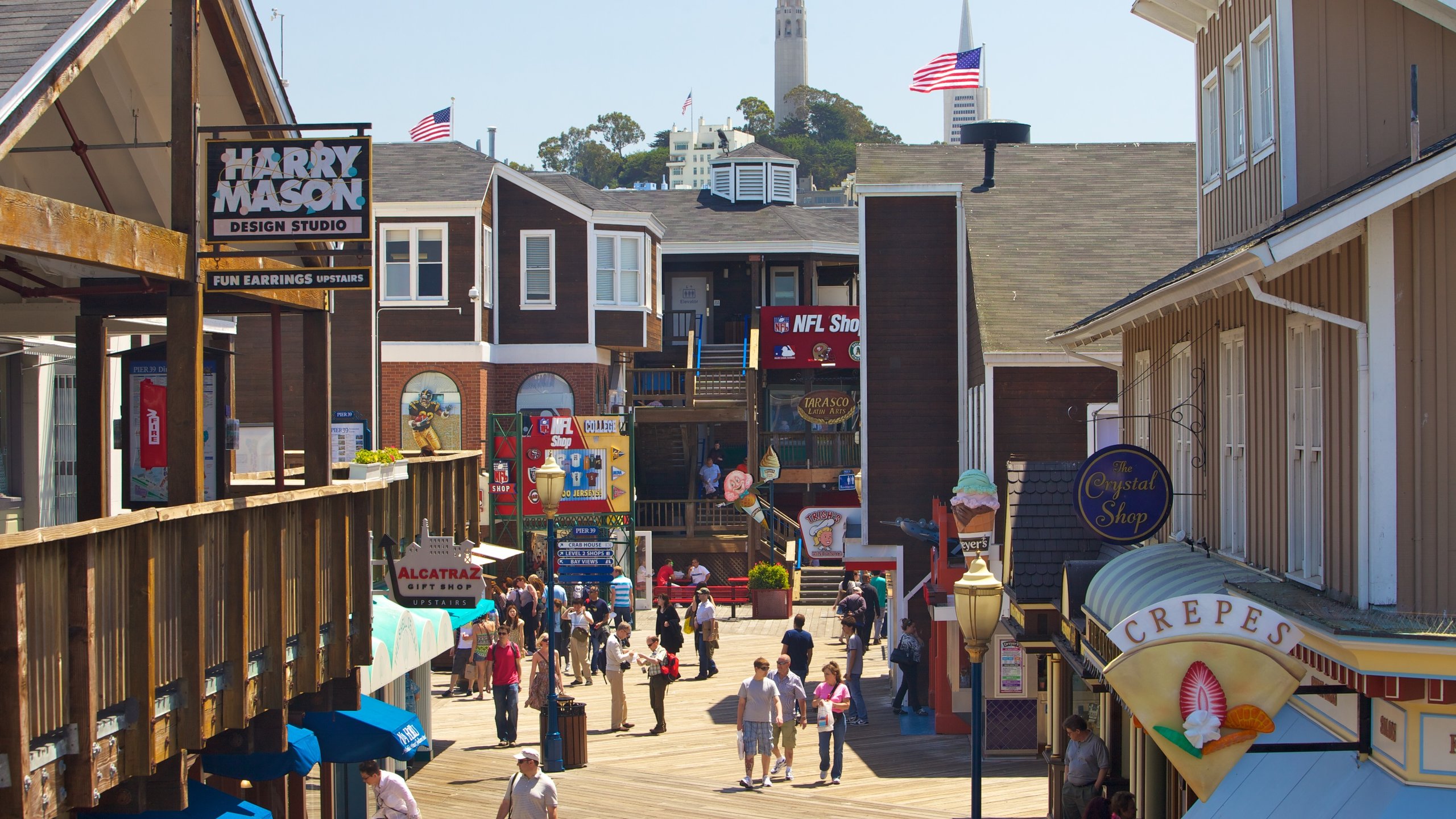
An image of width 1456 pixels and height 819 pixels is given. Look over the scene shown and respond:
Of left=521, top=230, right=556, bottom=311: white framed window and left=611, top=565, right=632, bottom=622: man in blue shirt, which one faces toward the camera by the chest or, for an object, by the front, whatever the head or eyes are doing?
the white framed window

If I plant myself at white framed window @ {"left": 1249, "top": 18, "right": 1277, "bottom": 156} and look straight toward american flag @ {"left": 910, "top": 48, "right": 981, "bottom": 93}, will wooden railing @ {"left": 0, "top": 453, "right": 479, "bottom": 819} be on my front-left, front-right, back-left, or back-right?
back-left

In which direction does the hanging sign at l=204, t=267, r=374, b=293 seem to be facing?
toward the camera

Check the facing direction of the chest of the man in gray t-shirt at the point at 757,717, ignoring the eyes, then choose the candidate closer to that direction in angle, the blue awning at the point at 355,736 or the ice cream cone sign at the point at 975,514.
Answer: the blue awning

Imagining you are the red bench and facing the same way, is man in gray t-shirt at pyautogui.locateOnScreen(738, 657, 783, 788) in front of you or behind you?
in front

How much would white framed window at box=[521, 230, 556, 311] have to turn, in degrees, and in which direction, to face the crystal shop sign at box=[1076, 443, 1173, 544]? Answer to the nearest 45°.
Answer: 0° — it already faces it

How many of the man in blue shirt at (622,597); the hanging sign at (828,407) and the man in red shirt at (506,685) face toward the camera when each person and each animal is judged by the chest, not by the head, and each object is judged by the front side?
2

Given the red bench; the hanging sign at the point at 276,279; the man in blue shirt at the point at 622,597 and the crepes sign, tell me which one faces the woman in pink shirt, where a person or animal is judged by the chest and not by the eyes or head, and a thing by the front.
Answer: the red bench

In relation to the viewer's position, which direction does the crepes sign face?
facing the viewer

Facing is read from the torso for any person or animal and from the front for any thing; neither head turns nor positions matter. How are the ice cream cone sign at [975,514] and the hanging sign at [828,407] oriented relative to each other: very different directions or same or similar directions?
same or similar directions

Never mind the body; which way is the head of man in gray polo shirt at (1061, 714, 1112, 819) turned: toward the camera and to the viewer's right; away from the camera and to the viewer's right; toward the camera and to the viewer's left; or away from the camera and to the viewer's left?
toward the camera and to the viewer's left

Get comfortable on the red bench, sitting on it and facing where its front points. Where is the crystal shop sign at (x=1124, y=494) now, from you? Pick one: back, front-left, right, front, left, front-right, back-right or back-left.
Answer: front

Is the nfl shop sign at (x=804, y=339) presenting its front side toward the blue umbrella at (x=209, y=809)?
yes

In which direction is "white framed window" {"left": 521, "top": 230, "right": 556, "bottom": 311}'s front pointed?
toward the camera
